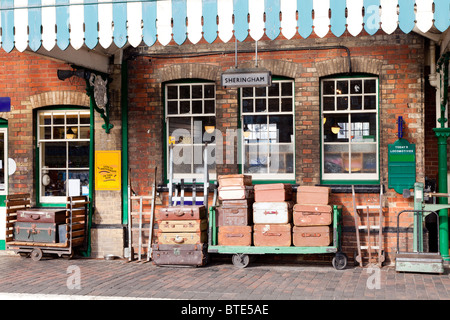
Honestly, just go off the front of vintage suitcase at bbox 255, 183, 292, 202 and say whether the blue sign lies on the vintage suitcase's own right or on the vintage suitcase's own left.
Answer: on the vintage suitcase's own right

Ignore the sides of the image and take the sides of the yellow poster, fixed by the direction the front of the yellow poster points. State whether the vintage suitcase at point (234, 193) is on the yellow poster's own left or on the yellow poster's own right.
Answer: on the yellow poster's own left

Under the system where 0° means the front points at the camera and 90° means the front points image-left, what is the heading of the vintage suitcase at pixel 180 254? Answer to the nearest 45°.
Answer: approximately 0°

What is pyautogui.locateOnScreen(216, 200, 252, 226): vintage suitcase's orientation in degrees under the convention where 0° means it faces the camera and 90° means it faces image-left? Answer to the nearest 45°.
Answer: approximately 0°

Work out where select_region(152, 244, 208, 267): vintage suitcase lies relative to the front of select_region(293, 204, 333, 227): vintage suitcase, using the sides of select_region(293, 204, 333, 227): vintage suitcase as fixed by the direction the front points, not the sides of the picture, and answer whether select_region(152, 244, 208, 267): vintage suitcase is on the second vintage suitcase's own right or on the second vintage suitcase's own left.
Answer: on the second vintage suitcase's own right

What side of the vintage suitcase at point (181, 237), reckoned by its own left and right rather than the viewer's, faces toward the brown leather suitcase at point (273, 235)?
left

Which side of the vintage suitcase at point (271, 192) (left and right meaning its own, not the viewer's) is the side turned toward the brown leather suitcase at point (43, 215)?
right
